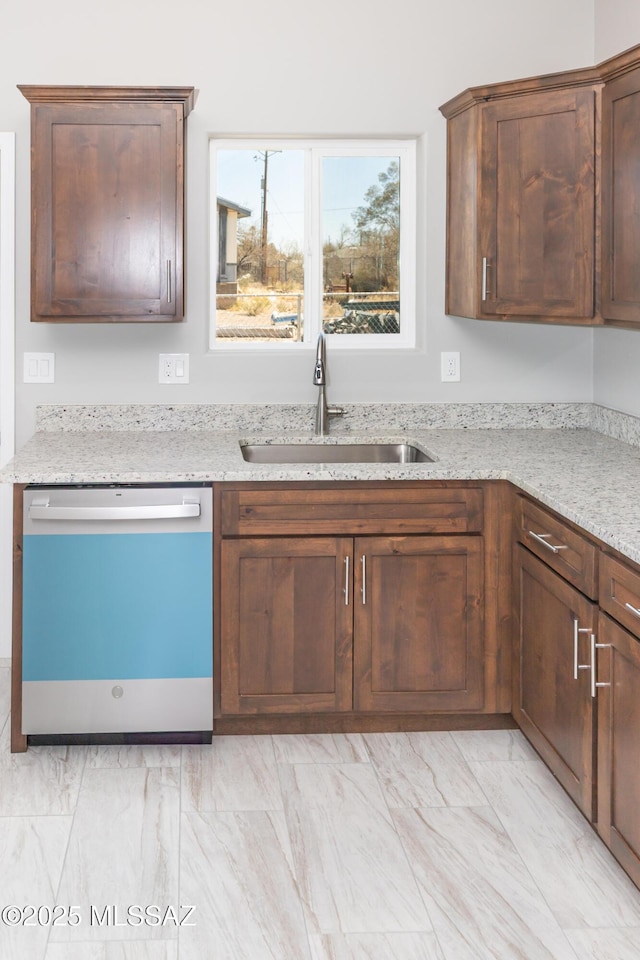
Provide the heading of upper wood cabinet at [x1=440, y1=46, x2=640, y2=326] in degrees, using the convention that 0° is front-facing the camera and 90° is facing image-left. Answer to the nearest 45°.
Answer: approximately 45°

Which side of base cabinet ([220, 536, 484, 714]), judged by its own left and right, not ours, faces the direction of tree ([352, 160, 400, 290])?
back
